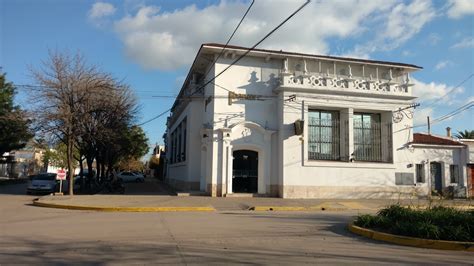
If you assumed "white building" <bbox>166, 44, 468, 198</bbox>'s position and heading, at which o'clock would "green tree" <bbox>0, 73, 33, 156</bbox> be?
The green tree is roughly at 4 o'clock from the white building.

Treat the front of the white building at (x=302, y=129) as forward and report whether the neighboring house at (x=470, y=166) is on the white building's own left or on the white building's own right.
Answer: on the white building's own left

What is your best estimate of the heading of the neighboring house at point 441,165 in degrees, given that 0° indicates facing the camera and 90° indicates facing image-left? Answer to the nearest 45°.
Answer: approximately 0°

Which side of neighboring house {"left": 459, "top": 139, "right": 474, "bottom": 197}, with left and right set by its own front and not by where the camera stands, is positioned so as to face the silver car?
right

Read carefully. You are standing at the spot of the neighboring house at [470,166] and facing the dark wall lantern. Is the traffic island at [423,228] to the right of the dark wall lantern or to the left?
left

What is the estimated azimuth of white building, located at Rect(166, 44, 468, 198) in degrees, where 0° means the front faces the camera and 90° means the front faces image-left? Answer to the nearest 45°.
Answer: approximately 0°

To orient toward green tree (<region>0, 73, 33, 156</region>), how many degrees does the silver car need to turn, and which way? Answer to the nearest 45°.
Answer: approximately 135° to its right

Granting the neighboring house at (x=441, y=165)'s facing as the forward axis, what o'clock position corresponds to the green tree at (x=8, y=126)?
The green tree is roughly at 3 o'clock from the neighboring house.
